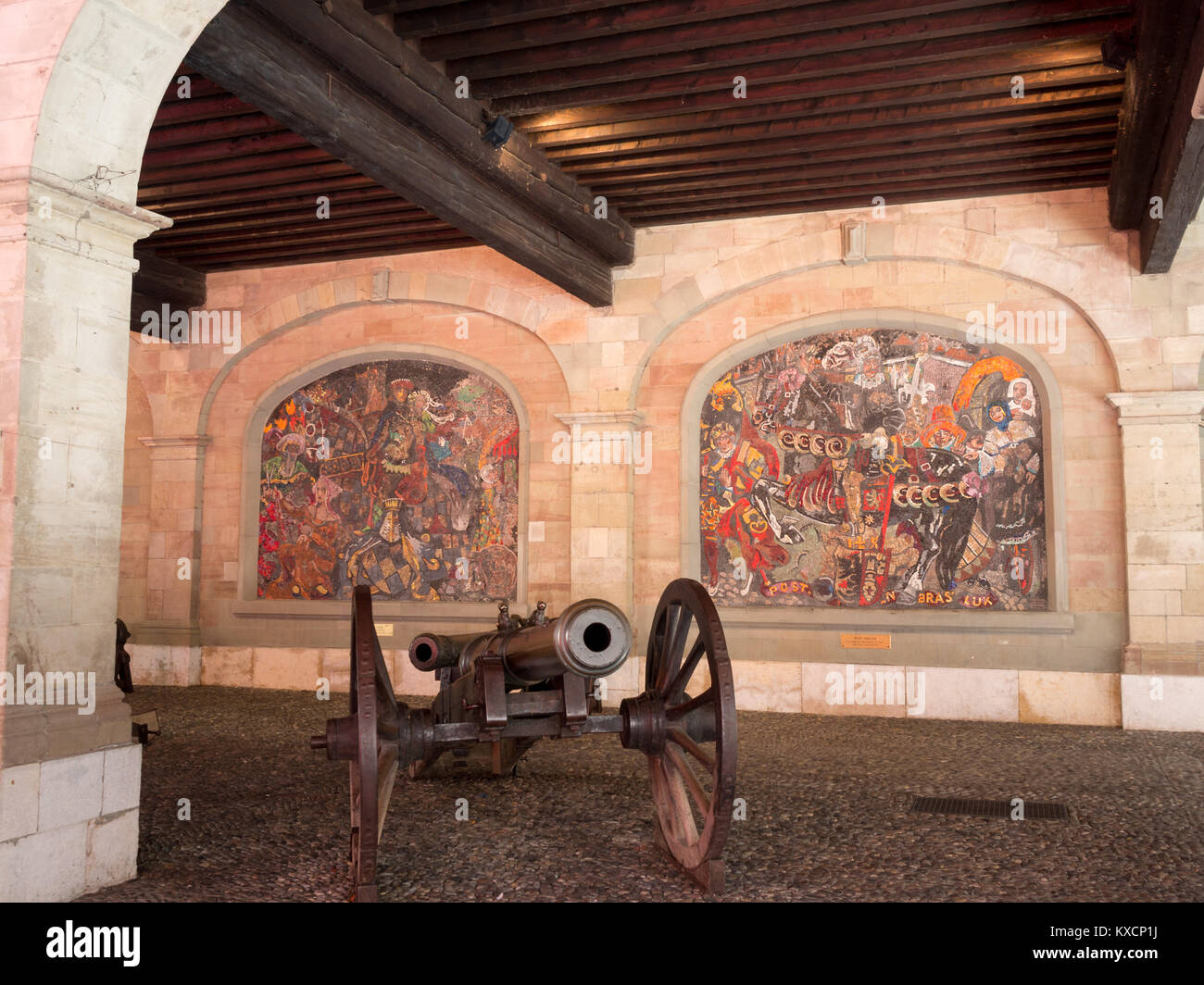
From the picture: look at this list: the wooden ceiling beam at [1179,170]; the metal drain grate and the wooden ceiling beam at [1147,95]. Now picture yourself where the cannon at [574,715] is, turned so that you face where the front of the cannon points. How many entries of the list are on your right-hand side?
0

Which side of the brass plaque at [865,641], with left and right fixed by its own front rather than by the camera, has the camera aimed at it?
front

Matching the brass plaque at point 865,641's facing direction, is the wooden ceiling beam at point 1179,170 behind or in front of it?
in front

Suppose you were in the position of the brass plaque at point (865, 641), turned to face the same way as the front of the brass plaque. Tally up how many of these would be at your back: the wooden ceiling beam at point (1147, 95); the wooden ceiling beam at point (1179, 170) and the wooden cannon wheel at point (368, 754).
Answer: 0

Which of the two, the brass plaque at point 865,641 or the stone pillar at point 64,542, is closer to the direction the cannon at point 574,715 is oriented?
the stone pillar

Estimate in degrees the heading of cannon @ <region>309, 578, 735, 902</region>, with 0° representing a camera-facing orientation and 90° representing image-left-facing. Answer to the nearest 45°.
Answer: approximately 0°

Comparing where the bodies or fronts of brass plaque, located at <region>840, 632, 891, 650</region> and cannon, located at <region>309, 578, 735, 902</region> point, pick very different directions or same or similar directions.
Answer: same or similar directions

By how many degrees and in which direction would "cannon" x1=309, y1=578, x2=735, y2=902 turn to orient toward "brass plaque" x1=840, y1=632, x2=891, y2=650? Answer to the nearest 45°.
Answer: approximately 135° to its left

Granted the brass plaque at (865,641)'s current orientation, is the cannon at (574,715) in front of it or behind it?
in front

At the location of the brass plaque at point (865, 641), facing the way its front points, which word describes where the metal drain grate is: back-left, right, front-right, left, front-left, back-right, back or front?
front

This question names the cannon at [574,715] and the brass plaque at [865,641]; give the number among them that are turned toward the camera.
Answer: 2
